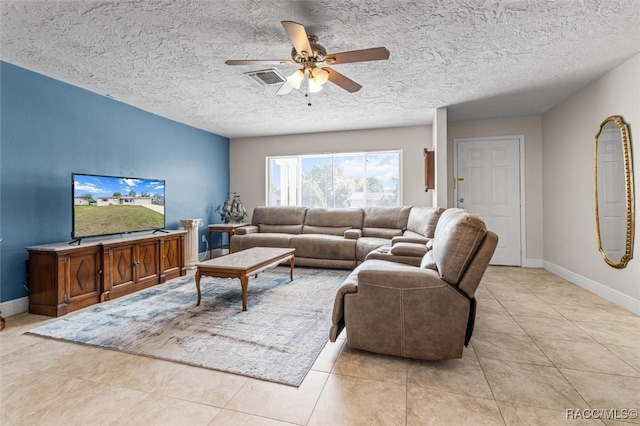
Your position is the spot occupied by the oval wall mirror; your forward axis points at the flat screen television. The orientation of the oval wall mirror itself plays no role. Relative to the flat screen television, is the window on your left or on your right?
right

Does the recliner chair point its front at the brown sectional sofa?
no

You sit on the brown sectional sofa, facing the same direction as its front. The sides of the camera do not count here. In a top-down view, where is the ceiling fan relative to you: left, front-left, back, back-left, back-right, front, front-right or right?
front

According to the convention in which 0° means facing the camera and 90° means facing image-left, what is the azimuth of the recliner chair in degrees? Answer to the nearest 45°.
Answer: approximately 90°

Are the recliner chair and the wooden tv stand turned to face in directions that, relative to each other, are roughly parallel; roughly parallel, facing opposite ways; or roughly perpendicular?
roughly parallel, facing opposite ways

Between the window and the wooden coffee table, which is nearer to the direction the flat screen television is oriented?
the wooden coffee table

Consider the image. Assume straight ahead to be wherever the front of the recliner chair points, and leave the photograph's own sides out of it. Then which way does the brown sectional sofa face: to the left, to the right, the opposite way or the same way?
to the left

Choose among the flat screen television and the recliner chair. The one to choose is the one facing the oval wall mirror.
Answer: the flat screen television

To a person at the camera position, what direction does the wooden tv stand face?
facing the viewer and to the right of the viewer

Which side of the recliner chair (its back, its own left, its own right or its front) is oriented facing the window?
right

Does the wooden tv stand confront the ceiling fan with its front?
yes

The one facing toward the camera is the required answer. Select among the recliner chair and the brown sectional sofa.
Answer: the brown sectional sofa

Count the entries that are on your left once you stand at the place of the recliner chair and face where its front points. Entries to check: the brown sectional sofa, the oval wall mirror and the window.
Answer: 0

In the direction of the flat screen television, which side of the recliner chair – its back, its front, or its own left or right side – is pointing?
front

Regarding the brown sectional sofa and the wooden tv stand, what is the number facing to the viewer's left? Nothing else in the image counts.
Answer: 0

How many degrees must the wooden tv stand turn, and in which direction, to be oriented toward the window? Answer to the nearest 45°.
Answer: approximately 45° to its left

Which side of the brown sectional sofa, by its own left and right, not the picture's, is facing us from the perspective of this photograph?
front

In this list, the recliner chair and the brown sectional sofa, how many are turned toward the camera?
1

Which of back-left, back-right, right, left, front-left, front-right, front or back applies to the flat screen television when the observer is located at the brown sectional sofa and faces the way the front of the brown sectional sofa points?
front-right
